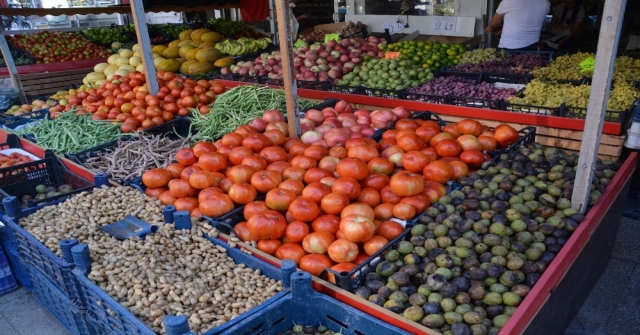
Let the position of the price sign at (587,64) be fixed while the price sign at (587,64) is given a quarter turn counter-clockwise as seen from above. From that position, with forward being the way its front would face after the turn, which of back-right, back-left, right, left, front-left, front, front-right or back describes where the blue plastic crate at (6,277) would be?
back-right

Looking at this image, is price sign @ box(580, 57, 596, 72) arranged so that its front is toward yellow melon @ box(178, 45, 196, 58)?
no

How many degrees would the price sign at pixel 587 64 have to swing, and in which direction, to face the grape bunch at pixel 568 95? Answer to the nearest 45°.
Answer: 0° — it already faces it

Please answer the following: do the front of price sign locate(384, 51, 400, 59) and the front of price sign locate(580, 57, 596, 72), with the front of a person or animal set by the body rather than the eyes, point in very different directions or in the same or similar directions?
same or similar directions

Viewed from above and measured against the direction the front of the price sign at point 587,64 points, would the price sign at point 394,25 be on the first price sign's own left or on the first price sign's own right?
on the first price sign's own right

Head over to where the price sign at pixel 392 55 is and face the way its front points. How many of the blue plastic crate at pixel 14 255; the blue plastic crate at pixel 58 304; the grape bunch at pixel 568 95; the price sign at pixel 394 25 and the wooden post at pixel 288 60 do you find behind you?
1

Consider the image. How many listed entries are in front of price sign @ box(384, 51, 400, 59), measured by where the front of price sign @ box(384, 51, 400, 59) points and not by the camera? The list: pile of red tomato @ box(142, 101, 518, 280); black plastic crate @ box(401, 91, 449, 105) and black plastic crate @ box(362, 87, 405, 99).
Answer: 3

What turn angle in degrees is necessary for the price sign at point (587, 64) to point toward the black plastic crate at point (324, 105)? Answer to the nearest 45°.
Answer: approximately 45° to its right

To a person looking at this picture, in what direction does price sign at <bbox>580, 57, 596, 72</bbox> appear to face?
facing the viewer

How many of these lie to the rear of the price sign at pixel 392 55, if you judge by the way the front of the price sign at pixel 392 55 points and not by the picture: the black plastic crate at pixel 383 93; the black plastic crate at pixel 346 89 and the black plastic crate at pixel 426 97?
0

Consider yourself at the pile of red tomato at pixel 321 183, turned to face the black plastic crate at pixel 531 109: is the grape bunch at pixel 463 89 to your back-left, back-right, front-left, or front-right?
front-left

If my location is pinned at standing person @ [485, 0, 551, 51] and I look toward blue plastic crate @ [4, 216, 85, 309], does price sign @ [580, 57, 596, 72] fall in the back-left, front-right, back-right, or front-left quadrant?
front-left

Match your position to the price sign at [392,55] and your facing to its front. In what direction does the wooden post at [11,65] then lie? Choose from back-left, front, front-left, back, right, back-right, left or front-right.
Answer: right

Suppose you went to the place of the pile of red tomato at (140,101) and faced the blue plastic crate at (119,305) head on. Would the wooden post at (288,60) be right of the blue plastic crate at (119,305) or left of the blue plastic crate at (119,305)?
left

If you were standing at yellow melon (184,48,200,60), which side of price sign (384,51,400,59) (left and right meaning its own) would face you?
right

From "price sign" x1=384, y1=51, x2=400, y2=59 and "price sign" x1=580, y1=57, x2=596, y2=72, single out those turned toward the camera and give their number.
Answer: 2

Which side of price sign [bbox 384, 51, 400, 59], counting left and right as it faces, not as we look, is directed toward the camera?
front

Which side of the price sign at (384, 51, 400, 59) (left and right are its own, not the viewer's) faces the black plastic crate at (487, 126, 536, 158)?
front
